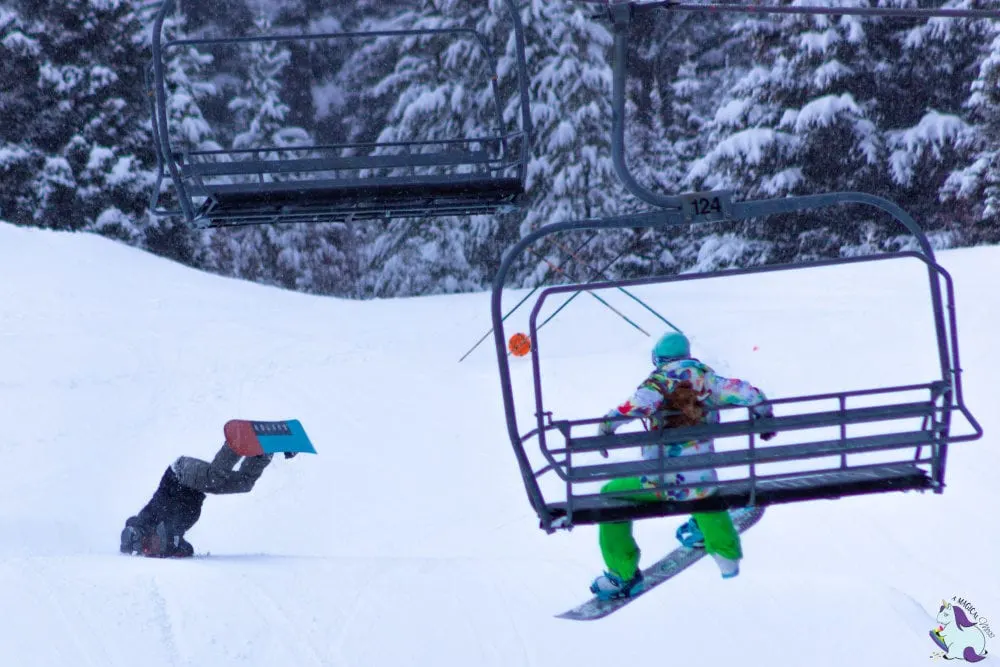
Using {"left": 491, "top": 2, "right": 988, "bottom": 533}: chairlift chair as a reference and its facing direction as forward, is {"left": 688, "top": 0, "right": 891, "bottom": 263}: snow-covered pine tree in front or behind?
in front

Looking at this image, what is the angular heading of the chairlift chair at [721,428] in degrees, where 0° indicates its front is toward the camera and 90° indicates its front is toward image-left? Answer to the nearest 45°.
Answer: approximately 180°

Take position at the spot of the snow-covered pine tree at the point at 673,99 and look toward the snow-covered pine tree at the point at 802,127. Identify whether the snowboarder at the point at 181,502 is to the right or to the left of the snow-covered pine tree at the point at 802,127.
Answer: right

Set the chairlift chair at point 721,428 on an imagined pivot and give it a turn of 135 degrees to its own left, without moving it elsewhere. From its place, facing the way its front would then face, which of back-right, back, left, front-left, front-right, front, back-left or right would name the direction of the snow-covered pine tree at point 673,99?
back-right

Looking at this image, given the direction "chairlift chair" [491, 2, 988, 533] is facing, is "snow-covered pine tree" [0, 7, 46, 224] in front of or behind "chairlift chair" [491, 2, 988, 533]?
in front

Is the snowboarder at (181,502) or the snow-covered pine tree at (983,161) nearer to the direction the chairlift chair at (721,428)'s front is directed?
the snow-covered pine tree

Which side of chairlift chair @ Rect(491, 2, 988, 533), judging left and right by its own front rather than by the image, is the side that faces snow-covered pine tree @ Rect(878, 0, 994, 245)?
front

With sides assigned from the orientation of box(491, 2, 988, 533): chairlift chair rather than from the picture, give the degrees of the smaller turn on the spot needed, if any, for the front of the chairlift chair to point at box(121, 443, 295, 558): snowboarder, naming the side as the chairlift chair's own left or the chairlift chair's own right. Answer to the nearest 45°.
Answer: approximately 45° to the chairlift chair's own left

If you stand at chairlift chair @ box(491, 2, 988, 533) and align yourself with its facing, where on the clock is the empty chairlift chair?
The empty chairlift chair is roughly at 10 o'clock from the chairlift chair.

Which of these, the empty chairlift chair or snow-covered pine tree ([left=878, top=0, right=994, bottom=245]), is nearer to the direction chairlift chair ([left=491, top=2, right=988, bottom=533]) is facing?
the snow-covered pine tree
